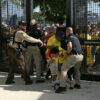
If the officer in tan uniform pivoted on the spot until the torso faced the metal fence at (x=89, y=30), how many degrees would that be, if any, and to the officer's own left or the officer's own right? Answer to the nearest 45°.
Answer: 0° — they already face it

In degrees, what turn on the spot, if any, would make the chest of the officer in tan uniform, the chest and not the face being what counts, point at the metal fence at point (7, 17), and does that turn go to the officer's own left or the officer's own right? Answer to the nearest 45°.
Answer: approximately 90° to the officer's own left

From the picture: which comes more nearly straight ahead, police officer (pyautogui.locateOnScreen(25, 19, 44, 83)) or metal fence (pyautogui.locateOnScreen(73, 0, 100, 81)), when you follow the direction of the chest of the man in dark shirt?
the police officer

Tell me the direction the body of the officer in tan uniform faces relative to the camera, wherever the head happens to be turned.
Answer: to the viewer's right

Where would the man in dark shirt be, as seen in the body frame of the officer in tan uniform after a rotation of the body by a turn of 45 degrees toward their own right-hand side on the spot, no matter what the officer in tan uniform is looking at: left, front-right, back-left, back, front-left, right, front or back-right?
front

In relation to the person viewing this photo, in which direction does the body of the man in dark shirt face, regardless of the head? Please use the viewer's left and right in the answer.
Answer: facing to the left of the viewer

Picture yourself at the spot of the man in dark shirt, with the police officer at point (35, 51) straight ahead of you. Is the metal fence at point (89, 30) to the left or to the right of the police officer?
right

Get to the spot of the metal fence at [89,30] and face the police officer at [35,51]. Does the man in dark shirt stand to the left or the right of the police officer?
left
